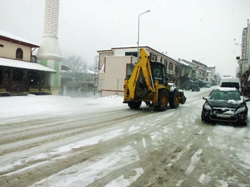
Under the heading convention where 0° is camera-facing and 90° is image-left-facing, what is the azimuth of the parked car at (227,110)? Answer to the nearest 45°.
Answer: approximately 0°

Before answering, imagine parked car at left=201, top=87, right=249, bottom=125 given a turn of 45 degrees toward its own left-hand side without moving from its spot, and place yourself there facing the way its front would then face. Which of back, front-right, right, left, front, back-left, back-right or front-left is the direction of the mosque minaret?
back

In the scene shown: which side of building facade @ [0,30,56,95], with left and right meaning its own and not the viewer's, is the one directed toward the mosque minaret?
left

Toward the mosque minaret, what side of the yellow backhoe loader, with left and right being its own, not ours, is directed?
left

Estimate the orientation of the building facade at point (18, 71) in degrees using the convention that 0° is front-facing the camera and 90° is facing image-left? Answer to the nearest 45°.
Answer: approximately 315°

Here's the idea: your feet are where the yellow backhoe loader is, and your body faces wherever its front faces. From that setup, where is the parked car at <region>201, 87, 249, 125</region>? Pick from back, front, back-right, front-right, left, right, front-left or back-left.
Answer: right

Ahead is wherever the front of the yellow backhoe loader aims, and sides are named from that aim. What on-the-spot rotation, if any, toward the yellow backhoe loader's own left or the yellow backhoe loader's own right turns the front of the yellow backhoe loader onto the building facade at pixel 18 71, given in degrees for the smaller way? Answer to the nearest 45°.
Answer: approximately 90° to the yellow backhoe loader's own left

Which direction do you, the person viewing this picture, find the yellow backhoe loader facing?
facing away from the viewer and to the right of the viewer

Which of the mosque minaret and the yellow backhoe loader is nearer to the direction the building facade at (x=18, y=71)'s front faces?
the yellow backhoe loader

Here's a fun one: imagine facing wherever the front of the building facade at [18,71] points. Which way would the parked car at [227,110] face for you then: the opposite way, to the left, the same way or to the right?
to the right

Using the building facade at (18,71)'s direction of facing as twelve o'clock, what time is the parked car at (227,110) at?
The parked car is roughly at 1 o'clock from the building facade.

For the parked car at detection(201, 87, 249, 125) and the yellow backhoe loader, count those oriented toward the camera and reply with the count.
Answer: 1
